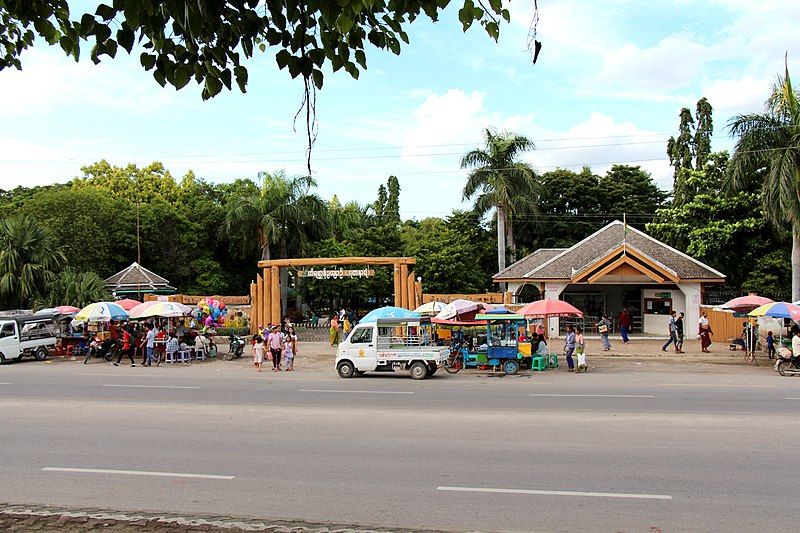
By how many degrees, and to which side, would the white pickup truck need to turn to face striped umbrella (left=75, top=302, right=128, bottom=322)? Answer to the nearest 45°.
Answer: approximately 45° to its right

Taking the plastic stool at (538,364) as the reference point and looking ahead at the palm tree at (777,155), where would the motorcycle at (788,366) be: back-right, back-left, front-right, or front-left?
front-right

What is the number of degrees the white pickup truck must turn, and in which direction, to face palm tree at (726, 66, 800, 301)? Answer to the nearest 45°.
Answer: approximately 135° to its right

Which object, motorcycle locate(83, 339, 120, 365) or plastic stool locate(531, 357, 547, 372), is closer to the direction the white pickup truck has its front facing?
the motorcycle

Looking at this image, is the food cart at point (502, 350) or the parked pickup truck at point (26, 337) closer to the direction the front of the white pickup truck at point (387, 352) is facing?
the parked pickup truck

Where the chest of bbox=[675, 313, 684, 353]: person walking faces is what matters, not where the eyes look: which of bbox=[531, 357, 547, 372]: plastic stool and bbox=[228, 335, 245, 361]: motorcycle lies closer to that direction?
the motorcycle

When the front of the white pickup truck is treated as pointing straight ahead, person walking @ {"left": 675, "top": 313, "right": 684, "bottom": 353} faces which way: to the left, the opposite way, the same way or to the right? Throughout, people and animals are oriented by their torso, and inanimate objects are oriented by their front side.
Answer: the same way

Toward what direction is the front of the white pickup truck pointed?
to the viewer's left

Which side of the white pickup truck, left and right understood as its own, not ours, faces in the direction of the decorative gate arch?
right

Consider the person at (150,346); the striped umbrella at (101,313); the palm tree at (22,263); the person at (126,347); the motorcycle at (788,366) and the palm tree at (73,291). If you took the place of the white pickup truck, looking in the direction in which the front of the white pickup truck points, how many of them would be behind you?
1

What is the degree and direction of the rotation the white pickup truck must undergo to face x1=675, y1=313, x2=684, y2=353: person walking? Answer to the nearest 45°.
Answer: approximately 135° to its right

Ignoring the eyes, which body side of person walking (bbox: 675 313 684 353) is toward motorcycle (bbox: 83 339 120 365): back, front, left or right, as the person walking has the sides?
front

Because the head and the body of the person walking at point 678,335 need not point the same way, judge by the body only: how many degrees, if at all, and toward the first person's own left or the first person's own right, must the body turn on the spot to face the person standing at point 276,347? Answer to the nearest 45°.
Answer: approximately 45° to the first person's own left

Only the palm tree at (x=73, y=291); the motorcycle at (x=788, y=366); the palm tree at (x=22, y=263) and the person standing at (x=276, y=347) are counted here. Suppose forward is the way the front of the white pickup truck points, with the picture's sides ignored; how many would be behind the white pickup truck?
1

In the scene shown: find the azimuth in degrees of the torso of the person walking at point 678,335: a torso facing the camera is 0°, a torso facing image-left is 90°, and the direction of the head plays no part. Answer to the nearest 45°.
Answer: approximately 90°

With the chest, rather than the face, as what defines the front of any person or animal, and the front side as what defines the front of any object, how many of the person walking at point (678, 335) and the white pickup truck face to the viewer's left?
2
